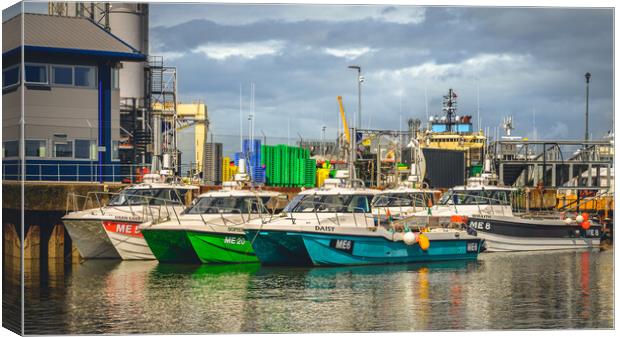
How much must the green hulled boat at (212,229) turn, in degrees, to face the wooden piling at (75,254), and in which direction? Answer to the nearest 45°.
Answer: approximately 90° to its right

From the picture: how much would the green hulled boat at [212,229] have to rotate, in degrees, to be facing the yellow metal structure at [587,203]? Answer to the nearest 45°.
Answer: approximately 180°

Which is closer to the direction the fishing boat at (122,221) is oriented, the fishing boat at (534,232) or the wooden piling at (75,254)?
the wooden piling

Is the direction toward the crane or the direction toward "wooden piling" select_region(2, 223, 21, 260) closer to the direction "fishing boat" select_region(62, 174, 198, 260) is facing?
the wooden piling

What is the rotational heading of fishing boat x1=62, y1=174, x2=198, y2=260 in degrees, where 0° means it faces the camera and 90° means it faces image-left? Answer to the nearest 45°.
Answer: approximately 45°

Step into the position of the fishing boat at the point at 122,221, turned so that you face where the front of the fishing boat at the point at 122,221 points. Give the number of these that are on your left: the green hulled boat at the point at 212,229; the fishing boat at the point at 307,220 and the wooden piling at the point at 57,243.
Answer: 2

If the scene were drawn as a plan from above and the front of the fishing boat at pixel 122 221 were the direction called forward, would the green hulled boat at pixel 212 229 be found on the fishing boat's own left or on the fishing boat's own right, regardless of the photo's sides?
on the fishing boat's own left

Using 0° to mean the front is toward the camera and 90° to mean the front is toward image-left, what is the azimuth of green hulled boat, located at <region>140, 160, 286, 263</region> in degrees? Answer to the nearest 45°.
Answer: approximately 45°

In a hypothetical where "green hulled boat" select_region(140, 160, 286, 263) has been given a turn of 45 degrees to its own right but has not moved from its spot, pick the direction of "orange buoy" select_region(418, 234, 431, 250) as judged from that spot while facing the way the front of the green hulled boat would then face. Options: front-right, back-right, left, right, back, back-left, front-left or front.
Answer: back

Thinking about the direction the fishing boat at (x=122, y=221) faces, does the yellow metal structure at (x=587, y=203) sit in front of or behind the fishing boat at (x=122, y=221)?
behind

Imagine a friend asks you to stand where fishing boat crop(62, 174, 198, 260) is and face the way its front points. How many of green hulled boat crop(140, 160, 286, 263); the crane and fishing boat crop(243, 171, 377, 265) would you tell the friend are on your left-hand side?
2

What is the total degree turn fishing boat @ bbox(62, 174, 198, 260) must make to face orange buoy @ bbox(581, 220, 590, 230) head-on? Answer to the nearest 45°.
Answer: approximately 135° to its left
